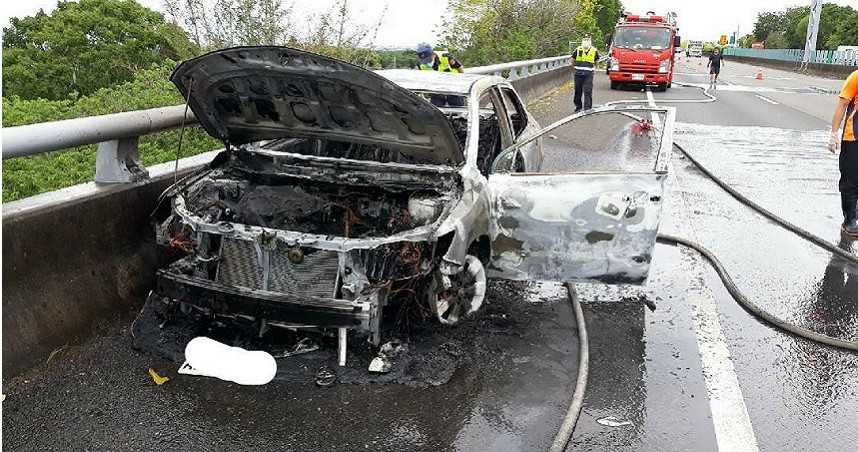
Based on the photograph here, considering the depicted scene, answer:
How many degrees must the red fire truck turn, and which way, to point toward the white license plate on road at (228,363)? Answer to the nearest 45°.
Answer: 0° — it already faces it

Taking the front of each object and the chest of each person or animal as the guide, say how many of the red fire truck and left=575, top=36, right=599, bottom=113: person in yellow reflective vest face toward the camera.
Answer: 2

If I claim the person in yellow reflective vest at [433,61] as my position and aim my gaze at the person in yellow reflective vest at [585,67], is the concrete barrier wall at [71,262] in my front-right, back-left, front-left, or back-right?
back-right

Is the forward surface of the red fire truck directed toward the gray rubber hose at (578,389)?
yes

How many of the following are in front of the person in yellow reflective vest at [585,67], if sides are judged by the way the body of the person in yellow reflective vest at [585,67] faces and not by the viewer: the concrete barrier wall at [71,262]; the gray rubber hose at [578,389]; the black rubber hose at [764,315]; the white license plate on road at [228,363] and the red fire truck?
4

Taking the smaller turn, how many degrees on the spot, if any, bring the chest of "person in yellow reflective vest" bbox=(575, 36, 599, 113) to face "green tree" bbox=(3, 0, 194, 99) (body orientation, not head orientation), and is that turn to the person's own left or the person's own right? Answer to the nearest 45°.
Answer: approximately 135° to the person's own right

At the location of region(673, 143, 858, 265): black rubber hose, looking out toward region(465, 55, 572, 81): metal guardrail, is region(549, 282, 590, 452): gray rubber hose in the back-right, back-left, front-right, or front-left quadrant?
back-left

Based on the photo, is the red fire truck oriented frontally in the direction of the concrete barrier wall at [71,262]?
yes
